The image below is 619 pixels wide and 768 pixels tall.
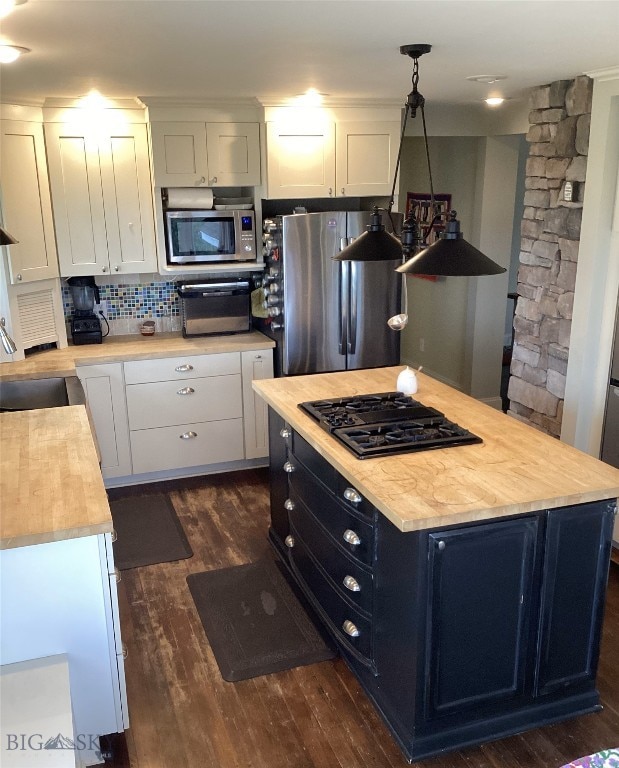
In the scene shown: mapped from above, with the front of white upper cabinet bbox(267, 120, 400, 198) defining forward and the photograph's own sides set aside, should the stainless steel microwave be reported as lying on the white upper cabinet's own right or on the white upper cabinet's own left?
on the white upper cabinet's own right

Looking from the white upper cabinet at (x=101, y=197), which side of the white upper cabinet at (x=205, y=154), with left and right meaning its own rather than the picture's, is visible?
right

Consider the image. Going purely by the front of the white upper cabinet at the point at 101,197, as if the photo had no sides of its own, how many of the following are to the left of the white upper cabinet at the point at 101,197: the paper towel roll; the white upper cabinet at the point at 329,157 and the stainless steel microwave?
3

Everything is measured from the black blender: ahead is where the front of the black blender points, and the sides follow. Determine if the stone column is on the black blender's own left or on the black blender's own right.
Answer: on the black blender's own left

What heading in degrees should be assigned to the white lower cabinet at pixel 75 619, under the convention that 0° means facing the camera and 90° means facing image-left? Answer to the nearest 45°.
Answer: approximately 270°
